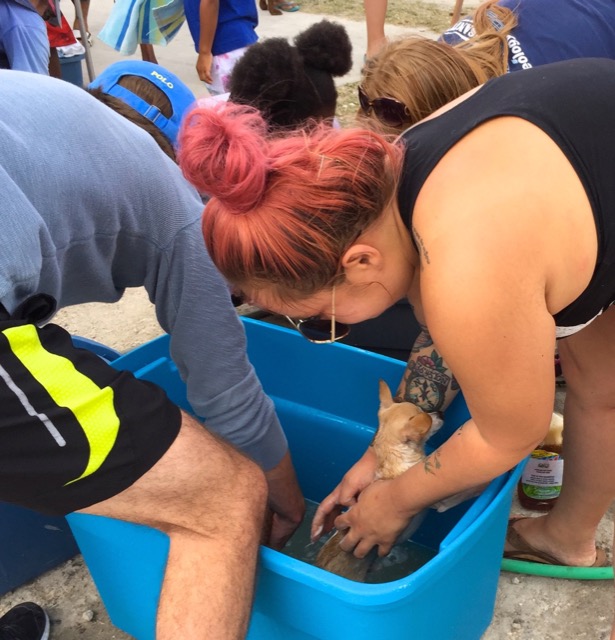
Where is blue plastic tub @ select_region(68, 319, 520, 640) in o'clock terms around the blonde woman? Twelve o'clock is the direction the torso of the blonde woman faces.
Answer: The blue plastic tub is roughly at 11 o'clock from the blonde woman.

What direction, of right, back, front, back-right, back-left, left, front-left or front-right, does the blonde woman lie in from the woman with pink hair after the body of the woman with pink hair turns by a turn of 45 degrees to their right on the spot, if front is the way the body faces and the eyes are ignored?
front-right

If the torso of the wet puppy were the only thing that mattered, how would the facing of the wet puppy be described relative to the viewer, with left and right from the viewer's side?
facing away from the viewer and to the right of the viewer

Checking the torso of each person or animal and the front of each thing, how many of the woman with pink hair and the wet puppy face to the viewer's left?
1

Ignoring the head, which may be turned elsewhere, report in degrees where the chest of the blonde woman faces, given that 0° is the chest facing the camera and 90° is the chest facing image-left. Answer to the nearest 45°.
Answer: approximately 45°

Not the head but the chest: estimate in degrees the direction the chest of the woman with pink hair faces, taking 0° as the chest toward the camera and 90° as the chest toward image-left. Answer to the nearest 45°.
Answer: approximately 90°

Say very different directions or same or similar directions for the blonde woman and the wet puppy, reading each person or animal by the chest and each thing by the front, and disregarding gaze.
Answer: very different directions
